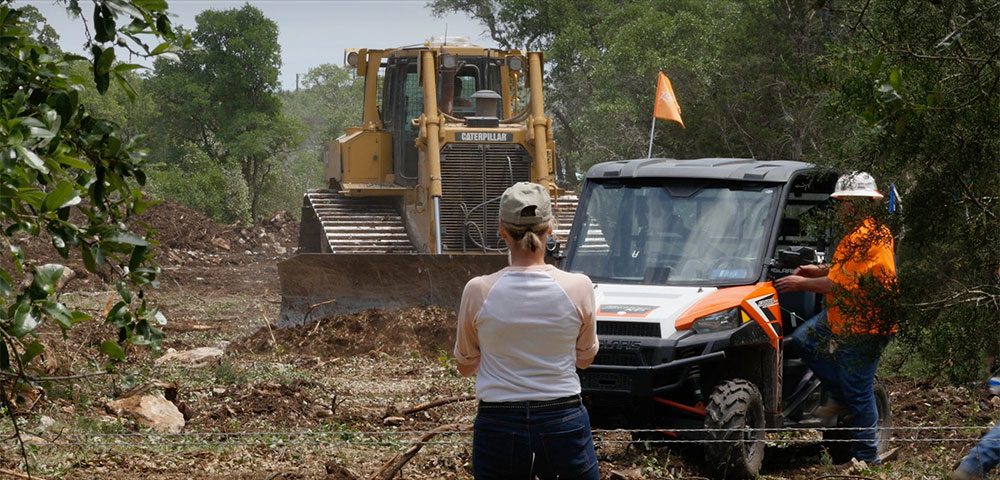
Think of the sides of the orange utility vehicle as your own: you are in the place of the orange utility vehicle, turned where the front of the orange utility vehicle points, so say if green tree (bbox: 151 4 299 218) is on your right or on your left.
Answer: on your right

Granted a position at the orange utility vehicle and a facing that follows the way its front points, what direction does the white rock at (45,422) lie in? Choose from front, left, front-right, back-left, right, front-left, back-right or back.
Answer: front-right

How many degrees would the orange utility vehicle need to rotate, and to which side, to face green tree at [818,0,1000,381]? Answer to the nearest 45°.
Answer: approximately 90° to its left

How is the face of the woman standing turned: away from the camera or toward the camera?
away from the camera

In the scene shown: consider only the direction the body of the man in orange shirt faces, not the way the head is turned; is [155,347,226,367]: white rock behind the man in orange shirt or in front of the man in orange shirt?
in front

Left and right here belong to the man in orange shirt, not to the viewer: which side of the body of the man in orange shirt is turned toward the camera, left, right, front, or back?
left

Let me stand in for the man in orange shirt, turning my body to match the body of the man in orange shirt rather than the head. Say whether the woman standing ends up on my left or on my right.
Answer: on my left

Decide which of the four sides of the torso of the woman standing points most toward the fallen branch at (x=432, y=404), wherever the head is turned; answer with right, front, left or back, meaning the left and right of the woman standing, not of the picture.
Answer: front

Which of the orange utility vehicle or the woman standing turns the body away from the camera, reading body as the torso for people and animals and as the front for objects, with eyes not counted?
the woman standing

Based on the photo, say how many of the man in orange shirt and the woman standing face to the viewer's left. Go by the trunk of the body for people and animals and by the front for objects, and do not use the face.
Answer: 1

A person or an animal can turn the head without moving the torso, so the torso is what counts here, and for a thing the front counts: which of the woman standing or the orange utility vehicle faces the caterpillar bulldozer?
the woman standing

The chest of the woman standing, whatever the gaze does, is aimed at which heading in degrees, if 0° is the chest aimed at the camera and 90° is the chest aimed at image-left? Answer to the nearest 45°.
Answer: approximately 180°

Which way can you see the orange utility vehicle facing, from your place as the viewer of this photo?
facing the viewer and to the left of the viewer
